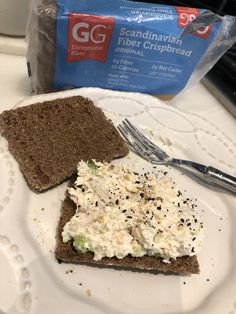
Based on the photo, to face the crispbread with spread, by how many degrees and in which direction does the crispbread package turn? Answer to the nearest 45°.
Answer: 0° — it already faces it

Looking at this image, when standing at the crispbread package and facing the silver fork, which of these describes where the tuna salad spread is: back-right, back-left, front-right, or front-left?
front-right

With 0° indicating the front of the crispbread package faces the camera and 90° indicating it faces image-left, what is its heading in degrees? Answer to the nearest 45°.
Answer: approximately 0°

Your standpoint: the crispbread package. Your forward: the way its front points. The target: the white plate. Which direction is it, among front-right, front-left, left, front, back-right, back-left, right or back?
front
